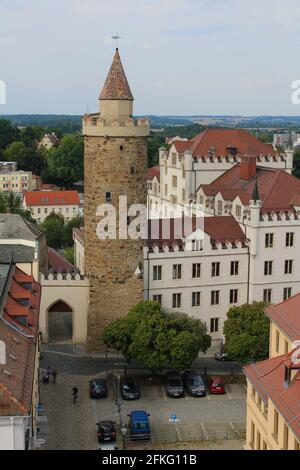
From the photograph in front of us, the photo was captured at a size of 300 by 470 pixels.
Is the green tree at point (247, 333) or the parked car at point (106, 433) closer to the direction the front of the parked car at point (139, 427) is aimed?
the green tree

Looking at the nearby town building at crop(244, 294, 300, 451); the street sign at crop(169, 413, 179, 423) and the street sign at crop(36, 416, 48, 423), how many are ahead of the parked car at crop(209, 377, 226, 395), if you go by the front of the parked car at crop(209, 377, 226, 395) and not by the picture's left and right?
0

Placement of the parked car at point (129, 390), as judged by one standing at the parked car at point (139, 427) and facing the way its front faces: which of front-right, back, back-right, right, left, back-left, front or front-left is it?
front

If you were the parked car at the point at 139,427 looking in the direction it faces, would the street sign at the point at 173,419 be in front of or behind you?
in front

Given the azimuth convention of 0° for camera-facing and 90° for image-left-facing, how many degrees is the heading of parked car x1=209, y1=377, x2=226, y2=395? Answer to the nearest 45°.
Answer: approximately 180°

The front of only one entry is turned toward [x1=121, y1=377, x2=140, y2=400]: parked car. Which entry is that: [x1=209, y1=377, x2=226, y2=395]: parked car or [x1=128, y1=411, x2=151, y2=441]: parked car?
[x1=128, y1=411, x2=151, y2=441]: parked car

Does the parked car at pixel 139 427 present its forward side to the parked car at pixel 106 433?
no

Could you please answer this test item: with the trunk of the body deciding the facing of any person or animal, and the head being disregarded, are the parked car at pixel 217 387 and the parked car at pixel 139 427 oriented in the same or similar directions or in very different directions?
same or similar directions

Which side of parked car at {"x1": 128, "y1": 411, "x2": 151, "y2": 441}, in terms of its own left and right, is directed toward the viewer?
back

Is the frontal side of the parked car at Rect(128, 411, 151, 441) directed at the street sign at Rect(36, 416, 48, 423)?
no
